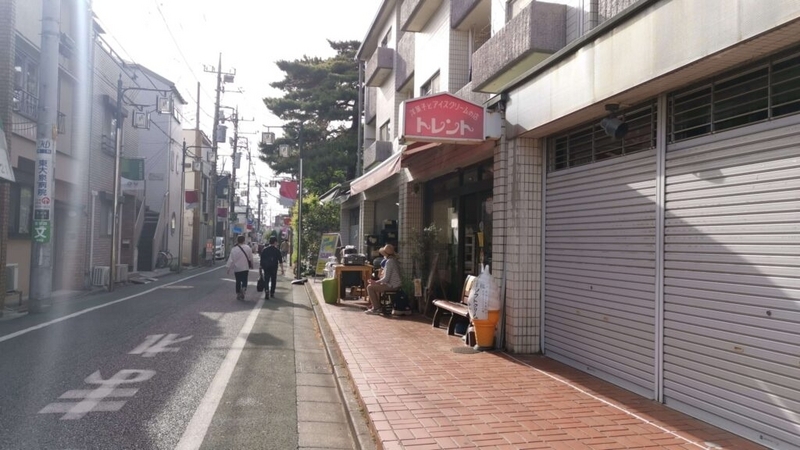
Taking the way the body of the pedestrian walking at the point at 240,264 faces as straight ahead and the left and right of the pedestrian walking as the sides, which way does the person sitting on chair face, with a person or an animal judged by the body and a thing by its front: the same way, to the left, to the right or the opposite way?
to the left

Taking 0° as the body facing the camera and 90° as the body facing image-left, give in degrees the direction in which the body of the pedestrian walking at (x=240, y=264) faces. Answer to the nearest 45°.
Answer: approximately 180°

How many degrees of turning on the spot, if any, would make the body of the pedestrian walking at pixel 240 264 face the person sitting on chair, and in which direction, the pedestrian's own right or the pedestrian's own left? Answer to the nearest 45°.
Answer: approximately 135° to the pedestrian's own right

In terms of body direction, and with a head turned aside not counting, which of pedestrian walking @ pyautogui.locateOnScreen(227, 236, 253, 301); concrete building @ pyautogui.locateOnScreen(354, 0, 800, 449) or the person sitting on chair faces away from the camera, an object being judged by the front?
the pedestrian walking

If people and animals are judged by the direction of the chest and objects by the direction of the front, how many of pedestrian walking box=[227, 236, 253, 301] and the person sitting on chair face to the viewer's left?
1

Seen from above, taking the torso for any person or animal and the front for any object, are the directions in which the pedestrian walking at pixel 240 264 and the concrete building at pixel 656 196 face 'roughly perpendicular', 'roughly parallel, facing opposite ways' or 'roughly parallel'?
roughly perpendicular

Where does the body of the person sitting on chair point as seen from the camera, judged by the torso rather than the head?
to the viewer's left

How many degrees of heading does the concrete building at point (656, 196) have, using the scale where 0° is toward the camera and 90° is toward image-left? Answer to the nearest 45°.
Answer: approximately 45°

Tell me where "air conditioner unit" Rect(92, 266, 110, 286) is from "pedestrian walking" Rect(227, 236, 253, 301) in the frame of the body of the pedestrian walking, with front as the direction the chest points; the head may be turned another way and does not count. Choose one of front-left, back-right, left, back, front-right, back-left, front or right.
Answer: front-left

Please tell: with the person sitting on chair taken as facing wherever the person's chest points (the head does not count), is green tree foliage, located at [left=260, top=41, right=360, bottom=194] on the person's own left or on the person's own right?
on the person's own right
